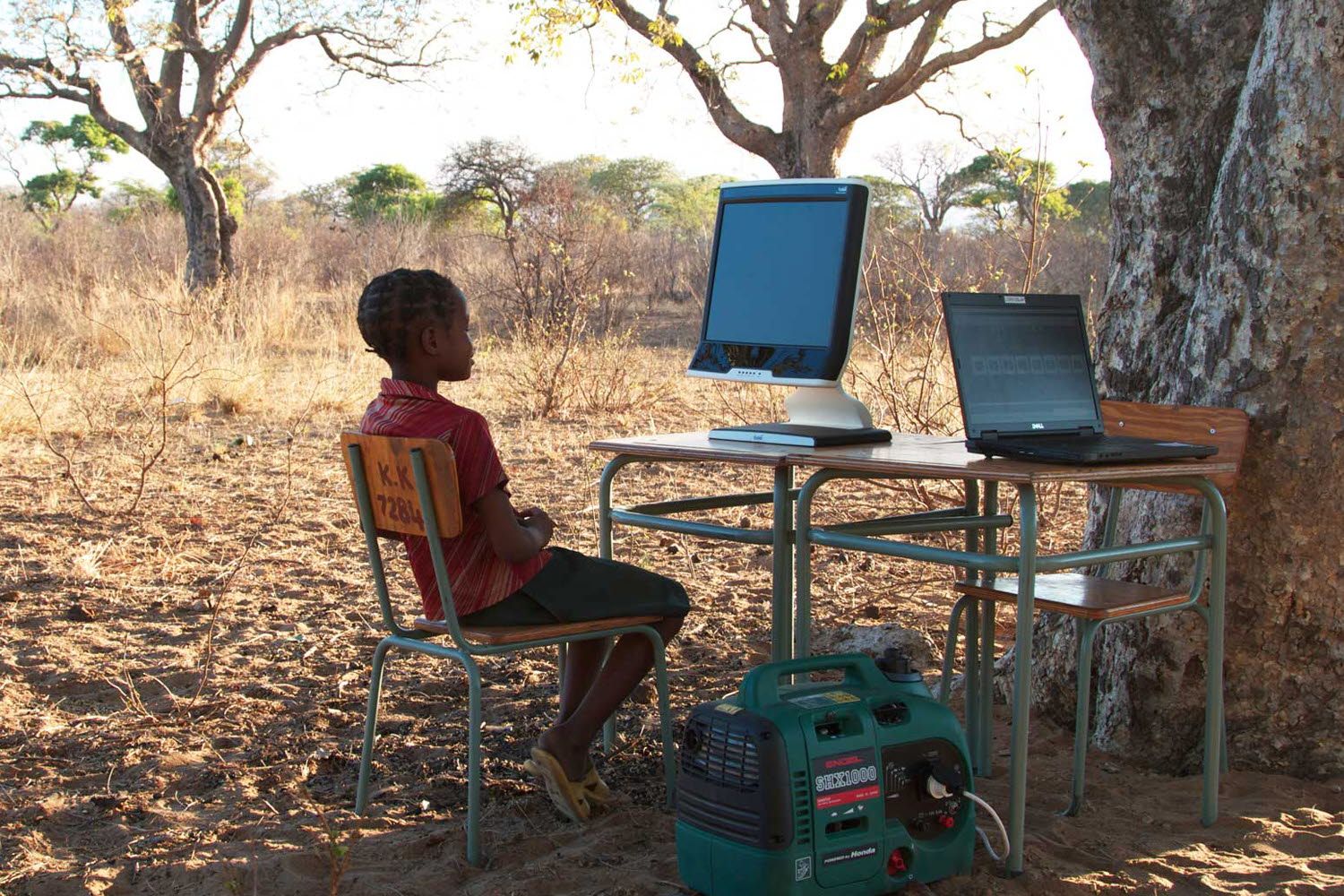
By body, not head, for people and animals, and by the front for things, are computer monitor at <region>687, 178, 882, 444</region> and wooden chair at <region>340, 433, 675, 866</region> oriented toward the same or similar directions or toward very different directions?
very different directions

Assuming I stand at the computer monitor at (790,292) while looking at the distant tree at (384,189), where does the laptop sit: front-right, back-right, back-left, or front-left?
back-right

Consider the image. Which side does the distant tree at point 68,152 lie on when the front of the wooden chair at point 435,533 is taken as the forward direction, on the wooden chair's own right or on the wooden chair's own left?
on the wooden chair's own left

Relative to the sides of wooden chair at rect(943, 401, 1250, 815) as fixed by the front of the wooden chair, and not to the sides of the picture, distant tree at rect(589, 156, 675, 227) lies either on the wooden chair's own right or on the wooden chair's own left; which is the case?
on the wooden chair's own right

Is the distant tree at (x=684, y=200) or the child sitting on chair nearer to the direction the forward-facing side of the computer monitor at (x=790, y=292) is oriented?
the child sitting on chair

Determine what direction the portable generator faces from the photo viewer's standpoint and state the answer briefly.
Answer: facing the viewer and to the right of the viewer

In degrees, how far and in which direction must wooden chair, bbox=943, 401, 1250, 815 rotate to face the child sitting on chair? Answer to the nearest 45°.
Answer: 0° — it already faces them

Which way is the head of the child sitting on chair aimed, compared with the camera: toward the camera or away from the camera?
away from the camera

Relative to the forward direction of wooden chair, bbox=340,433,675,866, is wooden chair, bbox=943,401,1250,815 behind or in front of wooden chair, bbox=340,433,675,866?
in front

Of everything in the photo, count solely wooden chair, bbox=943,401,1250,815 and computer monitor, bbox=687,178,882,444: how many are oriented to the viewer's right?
0

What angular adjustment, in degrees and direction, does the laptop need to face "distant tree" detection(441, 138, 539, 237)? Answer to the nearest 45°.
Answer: approximately 180°

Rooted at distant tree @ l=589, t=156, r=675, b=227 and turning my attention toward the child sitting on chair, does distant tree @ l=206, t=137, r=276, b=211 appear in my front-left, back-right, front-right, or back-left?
front-right

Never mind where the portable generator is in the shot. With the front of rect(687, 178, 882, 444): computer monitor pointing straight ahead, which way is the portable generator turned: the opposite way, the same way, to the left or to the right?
to the left

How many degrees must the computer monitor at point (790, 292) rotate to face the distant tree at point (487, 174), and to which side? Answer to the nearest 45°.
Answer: approximately 135° to its right

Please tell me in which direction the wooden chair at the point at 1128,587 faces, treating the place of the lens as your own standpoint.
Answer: facing the viewer and to the left of the viewer
